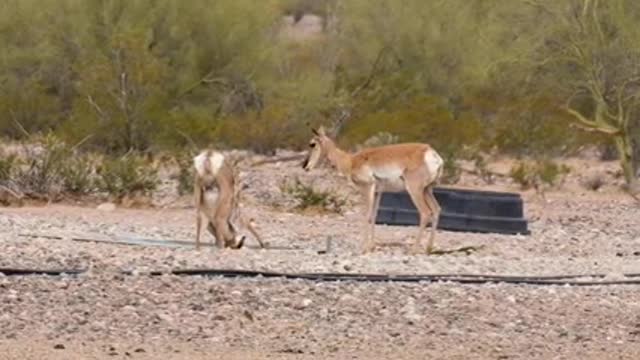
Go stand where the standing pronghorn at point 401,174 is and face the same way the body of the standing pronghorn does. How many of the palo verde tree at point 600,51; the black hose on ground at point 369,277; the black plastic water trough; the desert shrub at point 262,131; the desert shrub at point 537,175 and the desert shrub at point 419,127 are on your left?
1

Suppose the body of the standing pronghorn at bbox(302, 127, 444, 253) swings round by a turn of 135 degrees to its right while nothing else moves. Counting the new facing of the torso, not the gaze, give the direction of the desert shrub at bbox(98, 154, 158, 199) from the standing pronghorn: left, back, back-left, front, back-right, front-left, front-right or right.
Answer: left

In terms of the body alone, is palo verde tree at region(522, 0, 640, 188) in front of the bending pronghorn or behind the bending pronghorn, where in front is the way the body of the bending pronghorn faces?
in front

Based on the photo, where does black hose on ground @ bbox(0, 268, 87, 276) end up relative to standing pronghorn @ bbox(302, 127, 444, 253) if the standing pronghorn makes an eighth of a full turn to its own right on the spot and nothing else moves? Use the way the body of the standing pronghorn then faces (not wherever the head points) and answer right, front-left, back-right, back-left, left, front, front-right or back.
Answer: left

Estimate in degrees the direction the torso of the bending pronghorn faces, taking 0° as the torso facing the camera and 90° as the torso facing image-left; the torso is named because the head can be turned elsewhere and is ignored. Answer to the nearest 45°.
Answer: approximately 225°

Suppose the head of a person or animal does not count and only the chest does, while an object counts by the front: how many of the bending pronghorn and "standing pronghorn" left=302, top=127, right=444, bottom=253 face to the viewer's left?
1

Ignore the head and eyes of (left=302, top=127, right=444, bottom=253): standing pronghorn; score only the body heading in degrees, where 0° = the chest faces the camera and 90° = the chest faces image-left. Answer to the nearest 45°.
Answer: approximately 90°

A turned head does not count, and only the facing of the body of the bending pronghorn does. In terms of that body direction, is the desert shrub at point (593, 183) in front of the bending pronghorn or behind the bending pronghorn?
in front

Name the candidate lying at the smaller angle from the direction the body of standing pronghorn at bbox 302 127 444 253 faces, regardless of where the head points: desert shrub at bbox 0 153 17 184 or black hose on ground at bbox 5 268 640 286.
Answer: the desert shrub
